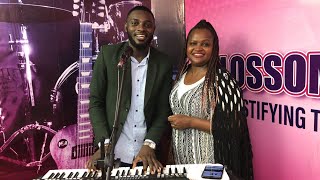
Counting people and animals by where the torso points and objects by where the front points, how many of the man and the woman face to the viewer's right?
0

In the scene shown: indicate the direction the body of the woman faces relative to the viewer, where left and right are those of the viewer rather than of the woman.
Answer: facing the viewer and to the left of the viewer

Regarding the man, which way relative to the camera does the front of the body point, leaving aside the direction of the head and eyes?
toward the camera

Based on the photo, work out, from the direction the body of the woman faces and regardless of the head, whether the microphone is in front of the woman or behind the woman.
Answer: in front

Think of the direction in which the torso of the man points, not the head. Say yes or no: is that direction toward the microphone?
yes
